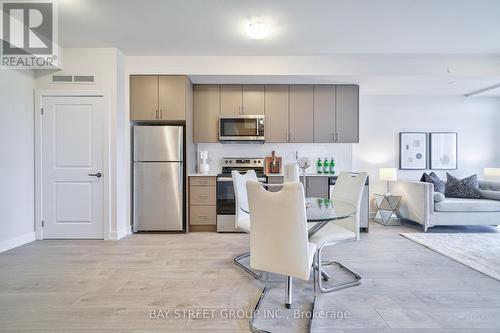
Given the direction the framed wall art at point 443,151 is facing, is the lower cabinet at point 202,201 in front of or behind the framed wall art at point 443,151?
in front

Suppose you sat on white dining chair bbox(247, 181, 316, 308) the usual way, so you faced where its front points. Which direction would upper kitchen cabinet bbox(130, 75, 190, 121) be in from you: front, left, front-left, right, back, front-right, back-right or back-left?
left

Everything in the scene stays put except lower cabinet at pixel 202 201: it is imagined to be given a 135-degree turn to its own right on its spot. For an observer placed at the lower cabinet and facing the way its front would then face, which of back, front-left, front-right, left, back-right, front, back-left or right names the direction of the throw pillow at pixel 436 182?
back-right

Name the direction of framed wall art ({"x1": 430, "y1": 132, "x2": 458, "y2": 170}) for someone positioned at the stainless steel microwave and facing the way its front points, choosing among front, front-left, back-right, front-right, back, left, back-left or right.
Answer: left

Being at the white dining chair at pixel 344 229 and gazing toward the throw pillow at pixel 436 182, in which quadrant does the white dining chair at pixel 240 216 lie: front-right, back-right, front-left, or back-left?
back-left

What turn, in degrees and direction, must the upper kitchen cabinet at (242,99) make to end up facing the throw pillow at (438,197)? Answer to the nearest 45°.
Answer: approximately 90° to its left

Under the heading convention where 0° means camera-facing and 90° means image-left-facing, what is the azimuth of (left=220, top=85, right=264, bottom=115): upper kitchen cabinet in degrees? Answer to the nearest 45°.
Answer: approximately 0°

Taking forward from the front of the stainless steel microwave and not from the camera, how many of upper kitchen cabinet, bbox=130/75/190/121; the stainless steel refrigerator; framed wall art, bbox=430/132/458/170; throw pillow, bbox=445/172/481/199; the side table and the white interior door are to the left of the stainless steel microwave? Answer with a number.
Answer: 3

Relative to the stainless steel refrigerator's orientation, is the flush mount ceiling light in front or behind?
in front

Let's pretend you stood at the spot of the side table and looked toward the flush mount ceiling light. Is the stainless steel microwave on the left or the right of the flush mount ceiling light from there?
right
